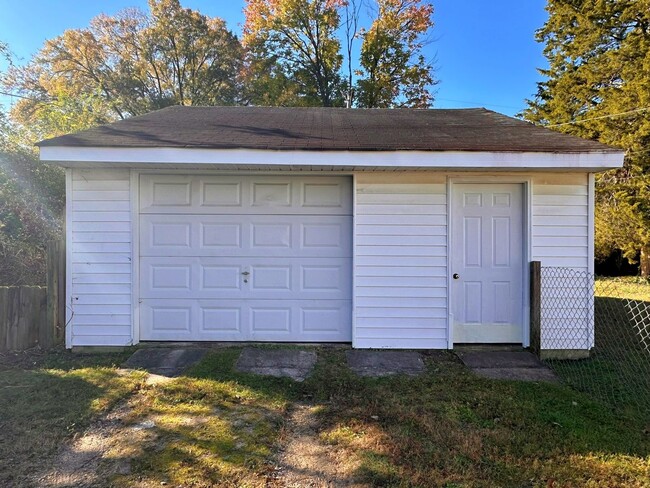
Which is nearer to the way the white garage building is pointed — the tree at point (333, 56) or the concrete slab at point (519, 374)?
the concrete slab

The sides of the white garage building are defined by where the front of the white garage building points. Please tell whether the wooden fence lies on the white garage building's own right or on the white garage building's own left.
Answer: on the white garage building's own right

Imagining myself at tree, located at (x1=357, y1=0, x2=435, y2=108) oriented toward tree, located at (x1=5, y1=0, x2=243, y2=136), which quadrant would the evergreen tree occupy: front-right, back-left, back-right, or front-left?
back-left

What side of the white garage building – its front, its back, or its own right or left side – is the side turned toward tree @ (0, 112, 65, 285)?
right

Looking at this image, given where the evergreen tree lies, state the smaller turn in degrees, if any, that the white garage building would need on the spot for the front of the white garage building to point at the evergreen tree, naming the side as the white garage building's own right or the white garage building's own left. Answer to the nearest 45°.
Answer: approximately 135° to the white garage building's own left

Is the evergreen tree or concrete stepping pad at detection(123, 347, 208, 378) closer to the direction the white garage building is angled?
the concrete stepping pad

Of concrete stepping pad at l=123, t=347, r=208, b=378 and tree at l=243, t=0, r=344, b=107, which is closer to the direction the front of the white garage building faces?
the concrete stepping pad

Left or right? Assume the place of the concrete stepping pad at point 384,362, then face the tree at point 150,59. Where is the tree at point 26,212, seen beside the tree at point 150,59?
left

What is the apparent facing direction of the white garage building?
toward the camera

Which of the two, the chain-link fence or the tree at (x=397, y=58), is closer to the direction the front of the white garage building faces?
the chain-link fence

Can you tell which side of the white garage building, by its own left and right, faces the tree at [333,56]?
back

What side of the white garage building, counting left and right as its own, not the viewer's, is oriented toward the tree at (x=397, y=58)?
back
